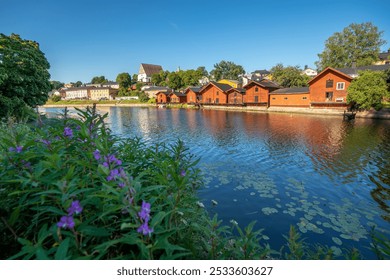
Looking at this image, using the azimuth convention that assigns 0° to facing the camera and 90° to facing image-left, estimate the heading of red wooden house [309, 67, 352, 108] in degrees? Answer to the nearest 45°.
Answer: approximately 0°

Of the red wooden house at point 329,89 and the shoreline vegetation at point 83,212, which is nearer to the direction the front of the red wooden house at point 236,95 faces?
the shoreline vegetation

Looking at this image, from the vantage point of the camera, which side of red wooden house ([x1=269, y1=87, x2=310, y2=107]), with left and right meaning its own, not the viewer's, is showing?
front

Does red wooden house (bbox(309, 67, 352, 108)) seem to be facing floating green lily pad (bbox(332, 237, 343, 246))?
yes

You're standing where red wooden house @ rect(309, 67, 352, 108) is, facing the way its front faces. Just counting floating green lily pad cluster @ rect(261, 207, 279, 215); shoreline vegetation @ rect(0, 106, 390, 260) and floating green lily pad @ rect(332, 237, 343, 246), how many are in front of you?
3

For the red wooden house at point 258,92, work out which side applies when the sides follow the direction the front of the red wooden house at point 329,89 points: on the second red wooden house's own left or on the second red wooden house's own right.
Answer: on the second red wooden house's own right

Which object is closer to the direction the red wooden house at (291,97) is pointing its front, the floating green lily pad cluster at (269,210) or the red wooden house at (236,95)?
the floating green lily pad cluster

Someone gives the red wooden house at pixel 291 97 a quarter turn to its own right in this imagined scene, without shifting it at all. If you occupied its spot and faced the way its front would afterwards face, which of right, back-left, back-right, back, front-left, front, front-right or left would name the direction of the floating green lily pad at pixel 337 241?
left

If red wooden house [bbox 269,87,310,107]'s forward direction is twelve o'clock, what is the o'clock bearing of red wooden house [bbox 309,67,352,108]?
red wooden house [bbox 309,67,352,108] is roughly at 10 o'clock from red wooden house [bbox 269,87,310,107].

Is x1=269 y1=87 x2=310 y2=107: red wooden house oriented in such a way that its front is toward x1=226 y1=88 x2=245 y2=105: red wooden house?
no

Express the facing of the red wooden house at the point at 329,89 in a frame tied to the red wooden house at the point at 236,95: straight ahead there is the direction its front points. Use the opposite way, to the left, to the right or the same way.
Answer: the same way

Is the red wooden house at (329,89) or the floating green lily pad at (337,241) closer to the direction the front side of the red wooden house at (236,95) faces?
the floating green lily pad

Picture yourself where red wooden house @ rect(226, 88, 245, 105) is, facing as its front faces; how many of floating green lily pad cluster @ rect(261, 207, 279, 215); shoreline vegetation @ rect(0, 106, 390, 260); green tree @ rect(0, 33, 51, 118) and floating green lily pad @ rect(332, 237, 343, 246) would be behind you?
0

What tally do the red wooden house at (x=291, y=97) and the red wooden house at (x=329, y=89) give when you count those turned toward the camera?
2

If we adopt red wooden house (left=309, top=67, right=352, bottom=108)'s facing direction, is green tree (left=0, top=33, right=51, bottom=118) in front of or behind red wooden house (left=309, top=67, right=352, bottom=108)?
in front

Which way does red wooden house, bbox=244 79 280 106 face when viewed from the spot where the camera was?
facing the viewer and to the left of the viewer

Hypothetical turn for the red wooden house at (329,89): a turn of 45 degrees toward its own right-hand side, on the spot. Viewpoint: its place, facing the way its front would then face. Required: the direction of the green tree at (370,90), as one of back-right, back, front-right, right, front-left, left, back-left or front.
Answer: left
